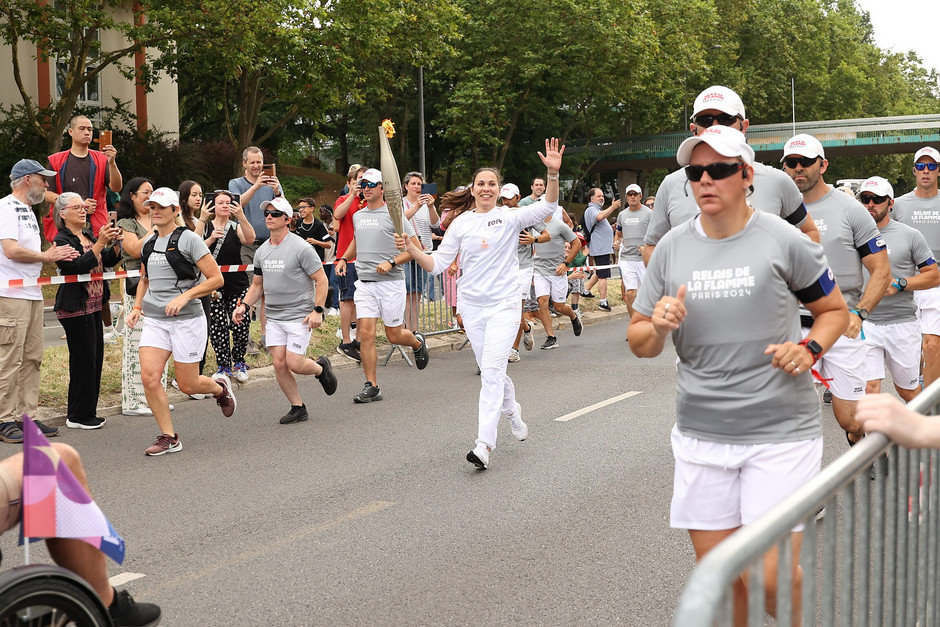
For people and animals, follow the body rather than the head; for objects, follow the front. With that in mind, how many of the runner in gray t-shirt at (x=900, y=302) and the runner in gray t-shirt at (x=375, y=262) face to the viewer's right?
0

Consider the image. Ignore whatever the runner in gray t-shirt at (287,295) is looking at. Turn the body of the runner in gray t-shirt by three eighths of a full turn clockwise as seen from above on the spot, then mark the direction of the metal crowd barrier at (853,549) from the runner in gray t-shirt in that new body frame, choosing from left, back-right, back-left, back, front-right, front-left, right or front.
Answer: back

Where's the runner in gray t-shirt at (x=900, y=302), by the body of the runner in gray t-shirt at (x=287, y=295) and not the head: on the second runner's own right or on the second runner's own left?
on the second runner's own left

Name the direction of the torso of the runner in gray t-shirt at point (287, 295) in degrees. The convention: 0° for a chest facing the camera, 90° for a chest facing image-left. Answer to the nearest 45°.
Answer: approximately 45°

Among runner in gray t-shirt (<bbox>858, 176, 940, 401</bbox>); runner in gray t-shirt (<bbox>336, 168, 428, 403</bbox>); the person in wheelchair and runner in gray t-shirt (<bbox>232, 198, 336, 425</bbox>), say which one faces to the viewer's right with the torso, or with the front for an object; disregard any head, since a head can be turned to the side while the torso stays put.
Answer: the person in wheelchair

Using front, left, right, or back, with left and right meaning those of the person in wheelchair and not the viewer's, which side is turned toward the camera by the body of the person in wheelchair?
right

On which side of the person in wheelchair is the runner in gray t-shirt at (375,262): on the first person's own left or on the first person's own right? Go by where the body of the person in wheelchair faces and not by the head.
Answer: on the first person's own left

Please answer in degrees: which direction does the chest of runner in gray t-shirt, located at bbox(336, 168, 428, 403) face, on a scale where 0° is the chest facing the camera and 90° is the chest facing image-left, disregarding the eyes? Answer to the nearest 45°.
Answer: approximately 45°
